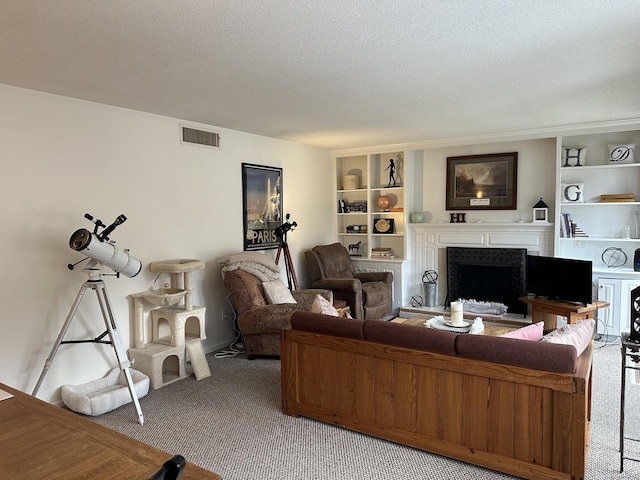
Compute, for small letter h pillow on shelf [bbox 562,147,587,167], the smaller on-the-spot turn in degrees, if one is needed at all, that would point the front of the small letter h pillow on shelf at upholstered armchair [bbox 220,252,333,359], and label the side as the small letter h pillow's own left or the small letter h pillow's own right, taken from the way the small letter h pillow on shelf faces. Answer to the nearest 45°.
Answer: approximately 45° to the small letter h pillow's own right

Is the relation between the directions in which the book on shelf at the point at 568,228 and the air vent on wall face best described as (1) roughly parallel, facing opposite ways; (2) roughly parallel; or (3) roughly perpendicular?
roughly perpendicular

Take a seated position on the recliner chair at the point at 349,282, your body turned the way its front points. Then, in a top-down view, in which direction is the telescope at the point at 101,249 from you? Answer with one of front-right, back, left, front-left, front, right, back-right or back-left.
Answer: right

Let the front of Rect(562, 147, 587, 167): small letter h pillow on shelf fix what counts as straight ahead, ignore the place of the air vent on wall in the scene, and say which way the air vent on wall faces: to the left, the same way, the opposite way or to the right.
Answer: to the left

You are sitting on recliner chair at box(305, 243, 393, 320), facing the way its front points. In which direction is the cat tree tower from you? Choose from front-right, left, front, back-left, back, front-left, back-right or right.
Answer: right

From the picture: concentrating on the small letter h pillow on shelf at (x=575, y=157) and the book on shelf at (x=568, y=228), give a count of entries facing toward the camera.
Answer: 2
